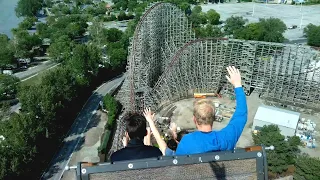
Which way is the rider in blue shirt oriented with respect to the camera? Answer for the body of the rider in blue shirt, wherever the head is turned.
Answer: away from the camera

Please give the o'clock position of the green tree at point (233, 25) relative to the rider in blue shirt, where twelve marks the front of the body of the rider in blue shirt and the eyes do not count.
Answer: The green tree is roughly at 12 o'clock from the rider in blue shirt.

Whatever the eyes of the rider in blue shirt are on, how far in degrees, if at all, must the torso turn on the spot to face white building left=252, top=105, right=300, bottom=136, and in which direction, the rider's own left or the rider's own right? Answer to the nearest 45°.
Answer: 0° — they already face it

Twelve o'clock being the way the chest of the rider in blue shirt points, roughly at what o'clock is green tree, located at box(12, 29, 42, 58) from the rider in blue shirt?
The green tree is roughly at 11 o'clock from the rider in blue shirt.

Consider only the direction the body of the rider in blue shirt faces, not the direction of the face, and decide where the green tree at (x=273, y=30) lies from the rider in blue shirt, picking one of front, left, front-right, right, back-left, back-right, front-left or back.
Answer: front

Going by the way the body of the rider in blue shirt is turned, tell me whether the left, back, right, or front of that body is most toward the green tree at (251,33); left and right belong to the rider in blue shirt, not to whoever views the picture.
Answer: front

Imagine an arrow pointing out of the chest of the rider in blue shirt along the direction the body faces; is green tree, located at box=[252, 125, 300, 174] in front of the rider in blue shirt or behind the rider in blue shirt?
in front

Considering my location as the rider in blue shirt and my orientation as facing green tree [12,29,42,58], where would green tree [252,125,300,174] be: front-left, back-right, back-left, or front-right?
front-right

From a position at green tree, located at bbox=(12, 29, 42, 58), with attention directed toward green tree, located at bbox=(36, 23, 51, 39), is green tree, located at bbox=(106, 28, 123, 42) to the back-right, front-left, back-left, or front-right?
front-right

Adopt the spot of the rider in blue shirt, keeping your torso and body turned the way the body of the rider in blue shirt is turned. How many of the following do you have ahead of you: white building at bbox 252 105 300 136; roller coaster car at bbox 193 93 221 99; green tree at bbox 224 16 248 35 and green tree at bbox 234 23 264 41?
4

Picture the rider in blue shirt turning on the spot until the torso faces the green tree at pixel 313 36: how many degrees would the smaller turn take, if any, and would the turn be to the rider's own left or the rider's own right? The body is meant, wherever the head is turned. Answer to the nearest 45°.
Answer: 0° — they already face it

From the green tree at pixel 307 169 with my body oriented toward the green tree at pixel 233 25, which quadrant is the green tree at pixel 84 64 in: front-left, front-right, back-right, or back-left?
front-left

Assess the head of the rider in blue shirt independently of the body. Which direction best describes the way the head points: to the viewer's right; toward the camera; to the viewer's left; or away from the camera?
away from the camera

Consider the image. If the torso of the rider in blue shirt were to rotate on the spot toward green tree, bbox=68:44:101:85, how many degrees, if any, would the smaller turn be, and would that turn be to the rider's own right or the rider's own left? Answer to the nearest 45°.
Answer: approximately 45° to the rider's own left

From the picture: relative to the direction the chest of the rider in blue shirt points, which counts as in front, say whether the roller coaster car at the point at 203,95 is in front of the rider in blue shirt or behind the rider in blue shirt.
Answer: in front

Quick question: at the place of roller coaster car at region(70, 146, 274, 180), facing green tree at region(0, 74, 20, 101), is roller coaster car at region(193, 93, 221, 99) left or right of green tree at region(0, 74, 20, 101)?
right

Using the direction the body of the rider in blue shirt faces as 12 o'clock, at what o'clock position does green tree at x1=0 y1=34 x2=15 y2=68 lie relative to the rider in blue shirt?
The green tree is roughly at 11 o'clock from the rider in blue shirt.
